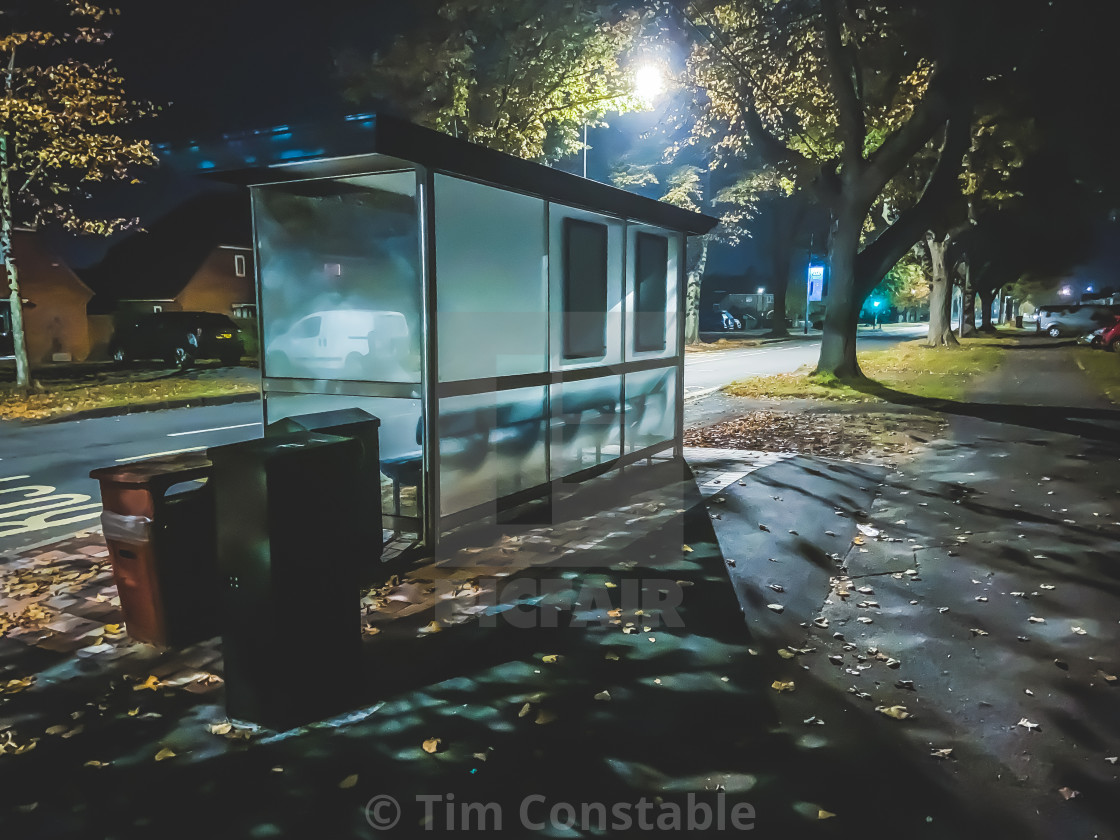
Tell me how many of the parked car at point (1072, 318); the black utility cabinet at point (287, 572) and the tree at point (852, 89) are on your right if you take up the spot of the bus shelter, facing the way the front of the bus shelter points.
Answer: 2

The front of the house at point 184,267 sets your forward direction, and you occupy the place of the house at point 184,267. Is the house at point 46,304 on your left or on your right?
on your right

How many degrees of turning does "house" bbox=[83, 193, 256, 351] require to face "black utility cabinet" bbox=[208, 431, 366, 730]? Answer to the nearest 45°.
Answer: approximately 45° to its right

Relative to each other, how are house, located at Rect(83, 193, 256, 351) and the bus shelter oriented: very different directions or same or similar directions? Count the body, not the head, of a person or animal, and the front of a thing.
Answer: very different directions

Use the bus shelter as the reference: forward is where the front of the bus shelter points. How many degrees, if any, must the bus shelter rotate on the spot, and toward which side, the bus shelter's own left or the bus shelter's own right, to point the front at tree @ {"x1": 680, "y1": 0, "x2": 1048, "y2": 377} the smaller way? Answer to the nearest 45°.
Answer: approximately 90° to the bus shelter's own right

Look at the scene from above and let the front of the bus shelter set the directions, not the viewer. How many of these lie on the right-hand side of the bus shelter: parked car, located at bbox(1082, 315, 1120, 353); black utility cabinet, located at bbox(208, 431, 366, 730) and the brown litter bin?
1

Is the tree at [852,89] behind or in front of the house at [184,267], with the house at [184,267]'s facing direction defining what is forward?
in front

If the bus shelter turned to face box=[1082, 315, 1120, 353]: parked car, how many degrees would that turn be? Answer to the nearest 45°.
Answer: approximately 90° to its right

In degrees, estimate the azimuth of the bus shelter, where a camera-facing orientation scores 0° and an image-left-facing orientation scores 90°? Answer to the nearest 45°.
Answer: approximately 135°

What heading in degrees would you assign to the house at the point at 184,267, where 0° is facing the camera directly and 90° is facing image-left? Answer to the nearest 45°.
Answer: approximately 315°

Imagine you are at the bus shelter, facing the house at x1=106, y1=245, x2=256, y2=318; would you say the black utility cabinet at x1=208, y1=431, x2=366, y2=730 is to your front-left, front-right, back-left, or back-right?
back-left
